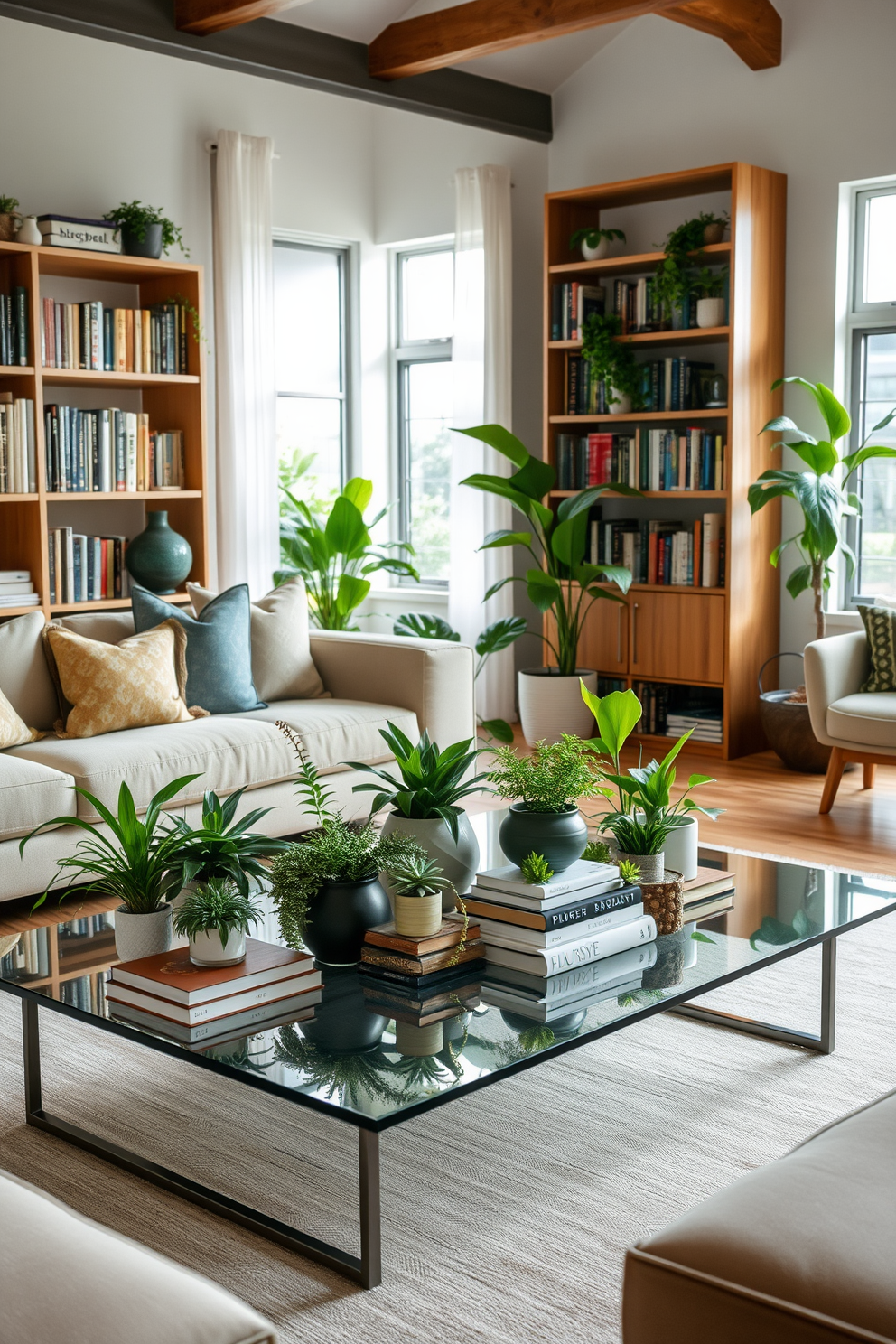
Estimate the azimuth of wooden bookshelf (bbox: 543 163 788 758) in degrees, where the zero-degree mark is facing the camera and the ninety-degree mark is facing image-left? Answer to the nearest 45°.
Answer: approximately 45°

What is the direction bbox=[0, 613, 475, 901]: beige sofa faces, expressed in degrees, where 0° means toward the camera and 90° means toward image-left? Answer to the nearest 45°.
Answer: approximately 315°

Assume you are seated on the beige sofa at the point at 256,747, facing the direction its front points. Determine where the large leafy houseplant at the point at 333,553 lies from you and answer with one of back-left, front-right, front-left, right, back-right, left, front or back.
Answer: back-left

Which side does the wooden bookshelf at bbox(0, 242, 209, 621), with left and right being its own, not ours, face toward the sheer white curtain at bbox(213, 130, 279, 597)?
left

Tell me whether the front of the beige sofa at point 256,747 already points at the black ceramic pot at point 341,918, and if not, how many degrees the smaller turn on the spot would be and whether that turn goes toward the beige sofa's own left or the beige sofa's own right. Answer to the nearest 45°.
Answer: approximately 45° to the beige sofa's own right

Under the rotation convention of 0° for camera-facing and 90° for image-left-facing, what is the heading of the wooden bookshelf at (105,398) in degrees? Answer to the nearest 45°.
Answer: approximately 315°

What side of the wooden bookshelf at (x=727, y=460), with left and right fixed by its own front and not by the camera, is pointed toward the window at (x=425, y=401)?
right

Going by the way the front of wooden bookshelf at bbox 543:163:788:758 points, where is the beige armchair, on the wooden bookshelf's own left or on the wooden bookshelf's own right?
on the wooden bookshelf's own left
